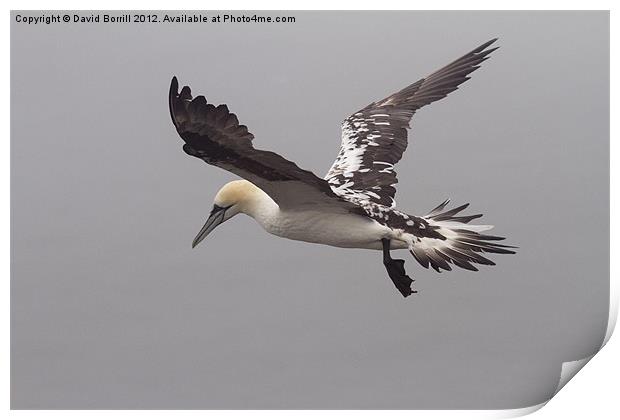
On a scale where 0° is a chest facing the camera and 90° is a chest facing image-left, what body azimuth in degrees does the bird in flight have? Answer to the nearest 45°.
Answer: approximately 90°
